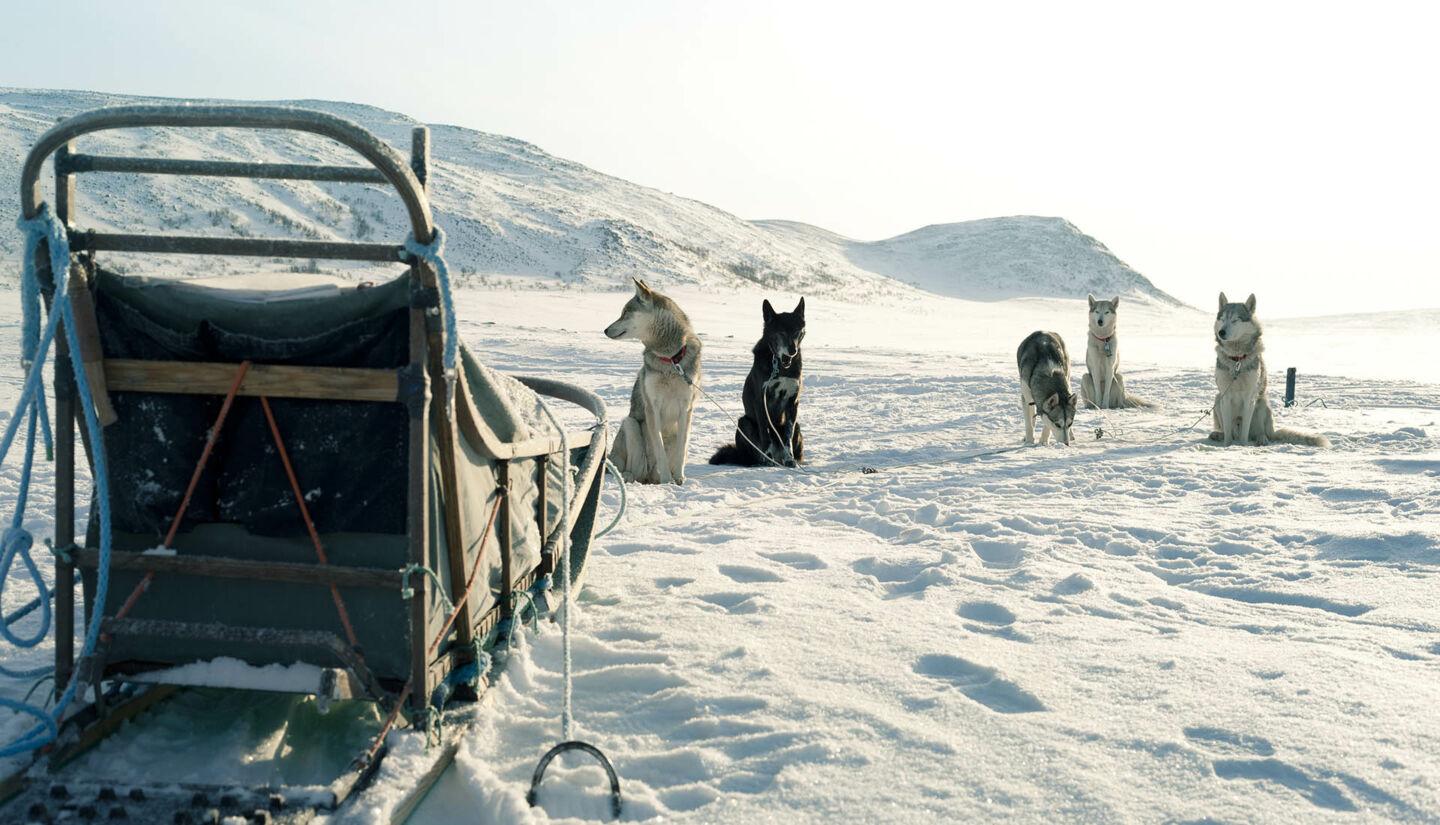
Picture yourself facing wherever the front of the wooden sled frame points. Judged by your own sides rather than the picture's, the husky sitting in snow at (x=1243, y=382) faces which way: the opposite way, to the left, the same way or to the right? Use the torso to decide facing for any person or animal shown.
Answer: the opposite way

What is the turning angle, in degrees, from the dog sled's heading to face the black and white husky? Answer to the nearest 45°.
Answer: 0° — it already faces it

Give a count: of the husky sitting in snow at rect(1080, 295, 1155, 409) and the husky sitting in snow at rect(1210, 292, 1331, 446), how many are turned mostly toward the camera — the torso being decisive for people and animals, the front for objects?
2

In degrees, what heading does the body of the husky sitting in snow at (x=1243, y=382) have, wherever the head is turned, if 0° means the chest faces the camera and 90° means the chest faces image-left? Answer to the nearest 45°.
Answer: approximately 0°

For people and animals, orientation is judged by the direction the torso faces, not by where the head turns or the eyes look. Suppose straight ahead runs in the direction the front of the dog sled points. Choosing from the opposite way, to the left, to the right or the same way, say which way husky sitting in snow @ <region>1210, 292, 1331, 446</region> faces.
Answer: the opposite way

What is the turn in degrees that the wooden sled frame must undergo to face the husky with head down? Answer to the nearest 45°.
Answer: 0° — it already faces it

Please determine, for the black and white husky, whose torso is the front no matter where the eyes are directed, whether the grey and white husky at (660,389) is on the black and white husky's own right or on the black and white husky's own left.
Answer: on the black and white husky's own right

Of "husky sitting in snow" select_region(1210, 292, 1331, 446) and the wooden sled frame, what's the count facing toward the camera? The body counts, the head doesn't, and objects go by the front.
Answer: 1

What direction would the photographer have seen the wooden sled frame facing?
facing away from the viewer and to the right of the viewer

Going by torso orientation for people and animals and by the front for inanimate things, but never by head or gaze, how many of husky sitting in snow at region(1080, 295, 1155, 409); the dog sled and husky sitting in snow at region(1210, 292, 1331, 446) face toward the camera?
2
